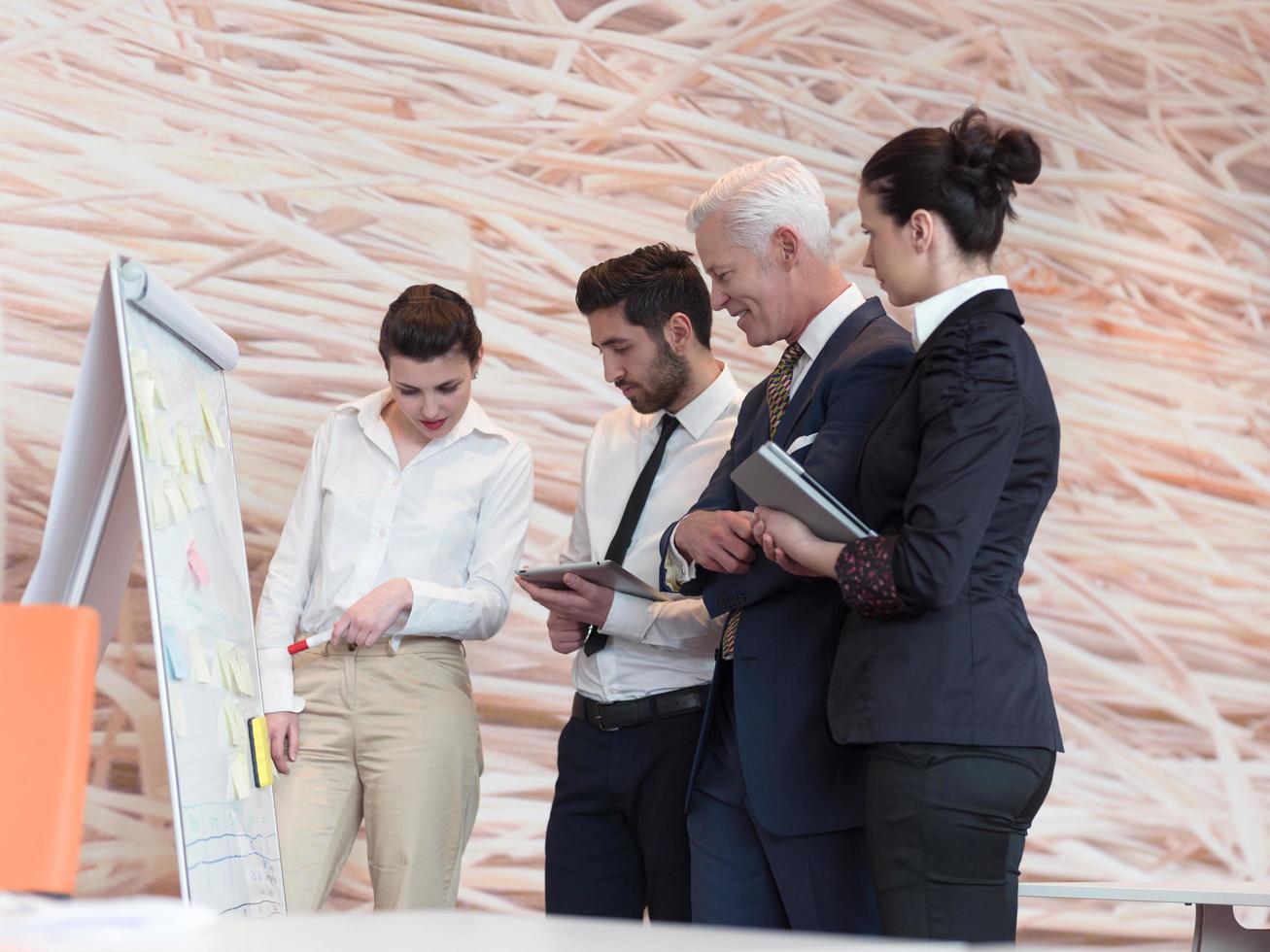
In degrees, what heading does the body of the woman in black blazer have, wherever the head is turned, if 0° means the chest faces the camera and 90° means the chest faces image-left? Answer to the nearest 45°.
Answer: approximately 90°

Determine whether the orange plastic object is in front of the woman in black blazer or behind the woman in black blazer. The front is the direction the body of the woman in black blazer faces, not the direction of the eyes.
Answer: in front

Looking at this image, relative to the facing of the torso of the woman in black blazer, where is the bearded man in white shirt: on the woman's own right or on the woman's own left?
on the woman's own right

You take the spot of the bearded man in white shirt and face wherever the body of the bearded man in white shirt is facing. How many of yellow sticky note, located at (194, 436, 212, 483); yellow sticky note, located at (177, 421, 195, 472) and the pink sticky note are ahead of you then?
3

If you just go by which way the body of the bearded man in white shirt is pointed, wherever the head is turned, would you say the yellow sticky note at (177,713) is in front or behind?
in front

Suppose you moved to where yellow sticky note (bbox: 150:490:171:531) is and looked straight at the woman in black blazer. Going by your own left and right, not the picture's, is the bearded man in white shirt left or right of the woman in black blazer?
left

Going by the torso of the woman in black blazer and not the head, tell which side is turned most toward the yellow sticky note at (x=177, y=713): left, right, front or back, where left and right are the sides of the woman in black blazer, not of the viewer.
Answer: front

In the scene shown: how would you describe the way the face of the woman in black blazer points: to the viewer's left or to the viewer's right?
to the viewer's left

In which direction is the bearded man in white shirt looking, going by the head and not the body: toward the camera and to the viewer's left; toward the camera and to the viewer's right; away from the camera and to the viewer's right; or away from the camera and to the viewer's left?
toward the camera and to the viewer's left

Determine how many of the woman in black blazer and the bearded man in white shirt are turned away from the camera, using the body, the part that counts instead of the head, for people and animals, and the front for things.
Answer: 0

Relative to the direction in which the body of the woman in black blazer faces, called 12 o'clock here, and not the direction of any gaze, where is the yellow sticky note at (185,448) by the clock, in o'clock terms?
The yellow sticky note is roughly at 12 o'clock from the woman in black blazer.

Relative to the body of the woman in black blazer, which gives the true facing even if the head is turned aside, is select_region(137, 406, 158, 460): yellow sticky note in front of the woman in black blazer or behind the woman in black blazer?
in front

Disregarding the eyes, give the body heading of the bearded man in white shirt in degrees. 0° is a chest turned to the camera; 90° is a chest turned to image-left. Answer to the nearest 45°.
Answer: approximately 45°
